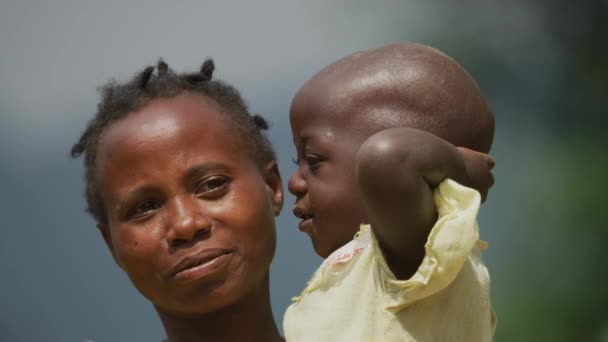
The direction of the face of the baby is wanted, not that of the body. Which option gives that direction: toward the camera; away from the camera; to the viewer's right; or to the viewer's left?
to the viewer's left

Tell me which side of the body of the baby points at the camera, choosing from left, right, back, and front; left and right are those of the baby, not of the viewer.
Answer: left
